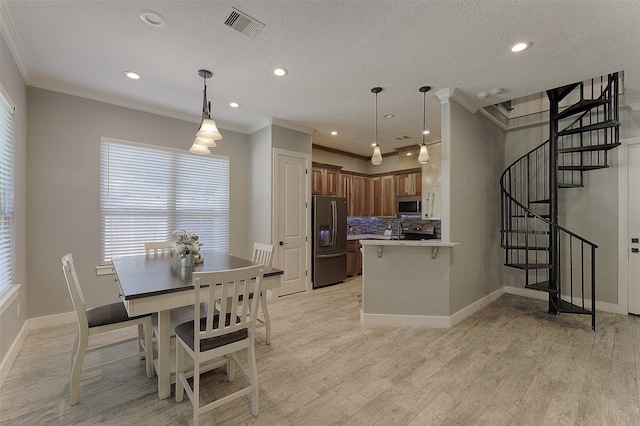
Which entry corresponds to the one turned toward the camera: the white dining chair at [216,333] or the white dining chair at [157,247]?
the white dining chair at [157,247]

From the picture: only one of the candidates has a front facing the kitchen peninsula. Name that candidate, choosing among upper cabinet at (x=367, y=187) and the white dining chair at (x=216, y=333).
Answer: the upper cabinet

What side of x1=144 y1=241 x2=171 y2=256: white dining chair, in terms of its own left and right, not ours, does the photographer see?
front

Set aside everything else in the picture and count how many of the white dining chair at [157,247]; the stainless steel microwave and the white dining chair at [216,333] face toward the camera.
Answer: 2

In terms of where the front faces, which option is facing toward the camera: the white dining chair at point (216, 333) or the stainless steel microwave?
the stainless steel microwave

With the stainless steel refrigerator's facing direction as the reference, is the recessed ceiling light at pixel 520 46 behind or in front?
in front

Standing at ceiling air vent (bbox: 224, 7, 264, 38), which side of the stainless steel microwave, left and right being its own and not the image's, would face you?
front

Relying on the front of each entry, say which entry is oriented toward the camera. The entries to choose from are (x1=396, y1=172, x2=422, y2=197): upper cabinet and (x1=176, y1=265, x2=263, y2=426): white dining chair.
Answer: the upper cabinet

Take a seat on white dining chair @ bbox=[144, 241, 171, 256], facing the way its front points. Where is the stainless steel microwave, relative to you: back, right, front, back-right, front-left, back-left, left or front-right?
left

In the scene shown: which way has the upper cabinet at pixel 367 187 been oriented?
toward the camera

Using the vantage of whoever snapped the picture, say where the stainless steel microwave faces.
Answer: facing the viewer

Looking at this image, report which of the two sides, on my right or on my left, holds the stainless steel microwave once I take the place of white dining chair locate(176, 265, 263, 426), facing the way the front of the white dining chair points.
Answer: on my right
